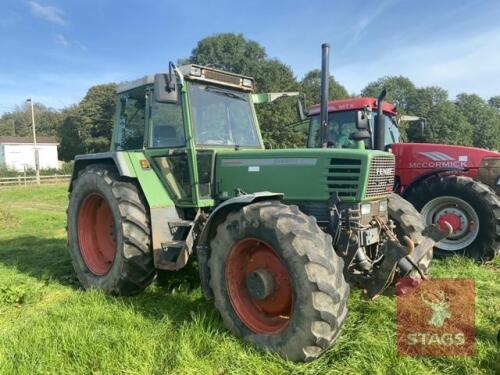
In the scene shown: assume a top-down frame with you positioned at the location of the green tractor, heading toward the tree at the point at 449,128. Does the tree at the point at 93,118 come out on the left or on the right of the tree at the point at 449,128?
left

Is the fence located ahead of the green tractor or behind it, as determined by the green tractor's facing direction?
behind

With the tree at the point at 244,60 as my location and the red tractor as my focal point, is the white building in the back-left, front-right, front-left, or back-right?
back-right

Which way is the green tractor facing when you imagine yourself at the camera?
facing the viewer and to the right of the viewer

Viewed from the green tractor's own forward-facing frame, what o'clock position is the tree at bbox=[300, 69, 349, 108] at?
The tree is roughly at 8 o'clock from the green tractor.

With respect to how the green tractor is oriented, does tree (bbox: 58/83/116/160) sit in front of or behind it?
behind

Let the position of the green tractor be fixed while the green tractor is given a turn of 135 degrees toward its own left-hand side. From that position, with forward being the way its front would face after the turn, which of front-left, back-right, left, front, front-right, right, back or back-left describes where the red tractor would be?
front-right

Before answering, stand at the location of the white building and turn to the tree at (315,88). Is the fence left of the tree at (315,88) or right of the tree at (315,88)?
right

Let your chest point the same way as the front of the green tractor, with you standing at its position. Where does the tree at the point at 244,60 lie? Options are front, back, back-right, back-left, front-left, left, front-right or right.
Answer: back-left

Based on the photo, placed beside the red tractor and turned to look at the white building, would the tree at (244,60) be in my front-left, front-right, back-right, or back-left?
front-right

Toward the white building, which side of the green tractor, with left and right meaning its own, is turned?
back

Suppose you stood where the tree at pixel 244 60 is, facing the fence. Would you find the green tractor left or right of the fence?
left
